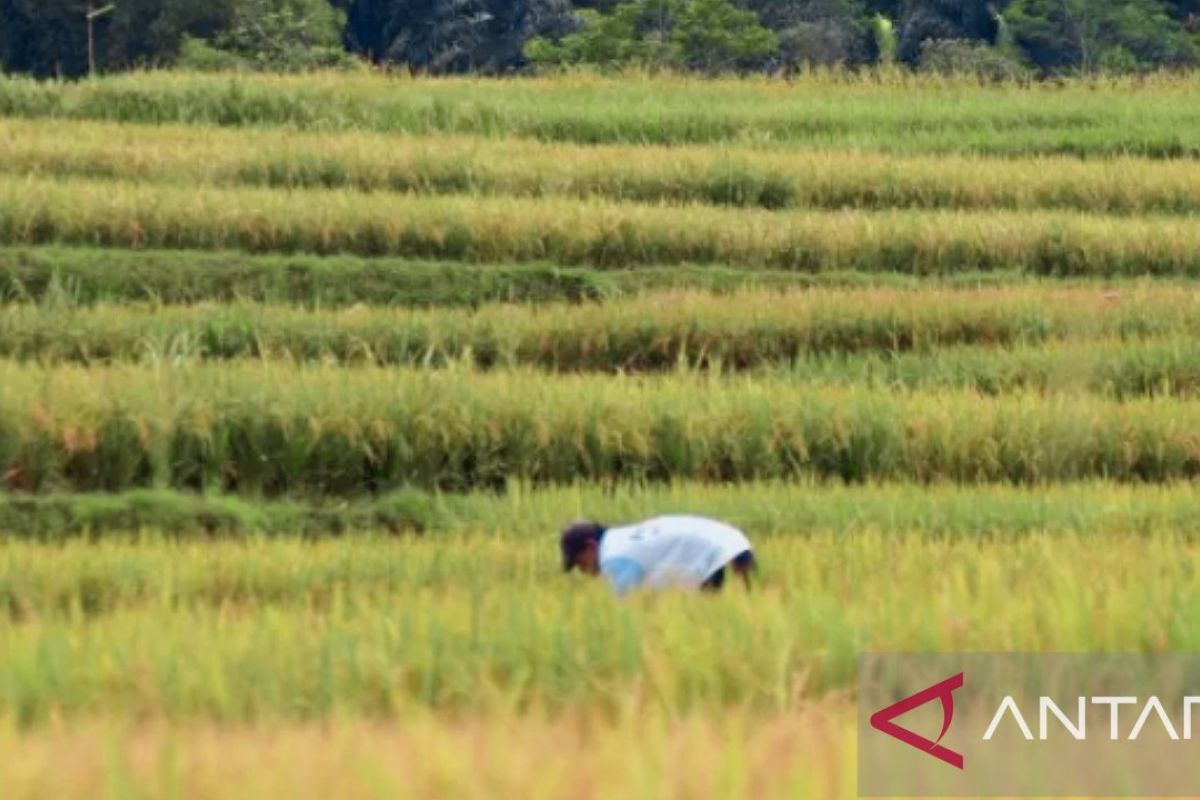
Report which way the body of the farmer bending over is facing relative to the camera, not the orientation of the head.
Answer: to the viewer's left
